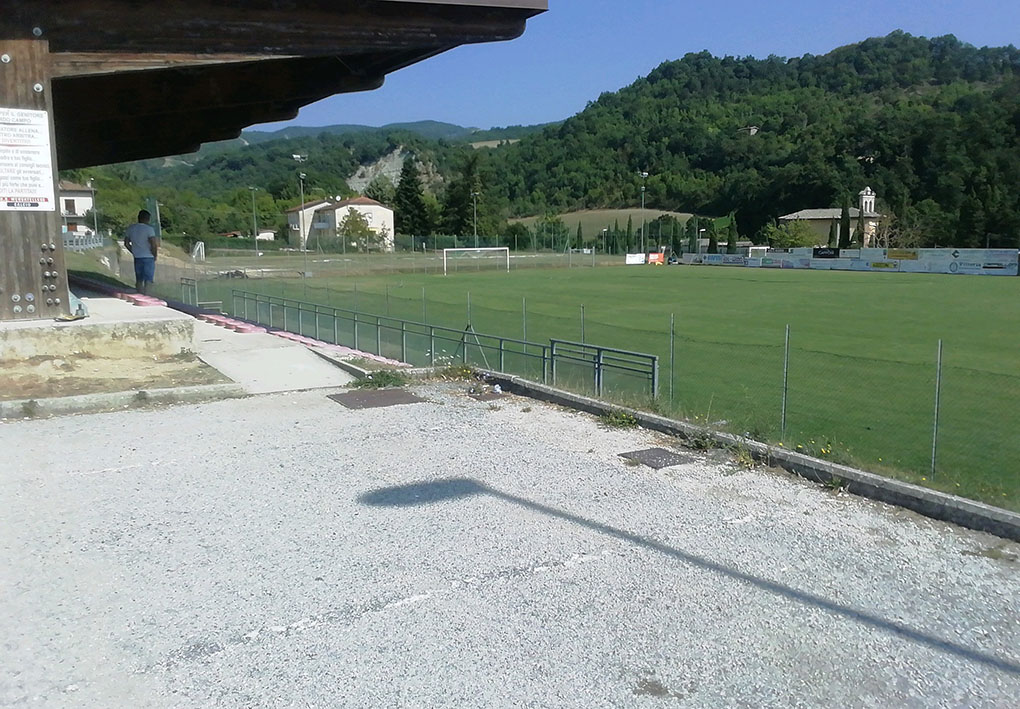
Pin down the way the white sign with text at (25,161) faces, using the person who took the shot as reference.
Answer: facing the viewer

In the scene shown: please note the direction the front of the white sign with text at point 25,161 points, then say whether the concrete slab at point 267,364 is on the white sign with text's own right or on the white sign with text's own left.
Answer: on the white sign with text's own left

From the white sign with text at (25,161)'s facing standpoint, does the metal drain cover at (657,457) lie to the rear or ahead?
ahead

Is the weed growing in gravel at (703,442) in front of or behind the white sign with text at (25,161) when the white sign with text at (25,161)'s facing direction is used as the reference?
in front

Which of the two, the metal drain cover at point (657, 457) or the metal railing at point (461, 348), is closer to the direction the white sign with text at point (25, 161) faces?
the metal drain cover

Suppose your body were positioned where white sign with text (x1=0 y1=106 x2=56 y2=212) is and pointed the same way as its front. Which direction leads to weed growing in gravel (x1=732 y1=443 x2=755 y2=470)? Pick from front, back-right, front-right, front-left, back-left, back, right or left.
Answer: front-left

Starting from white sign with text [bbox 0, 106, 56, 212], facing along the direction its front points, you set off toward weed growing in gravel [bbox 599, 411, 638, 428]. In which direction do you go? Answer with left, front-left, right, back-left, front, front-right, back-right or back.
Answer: front-left

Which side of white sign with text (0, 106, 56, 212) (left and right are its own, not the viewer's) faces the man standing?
back
